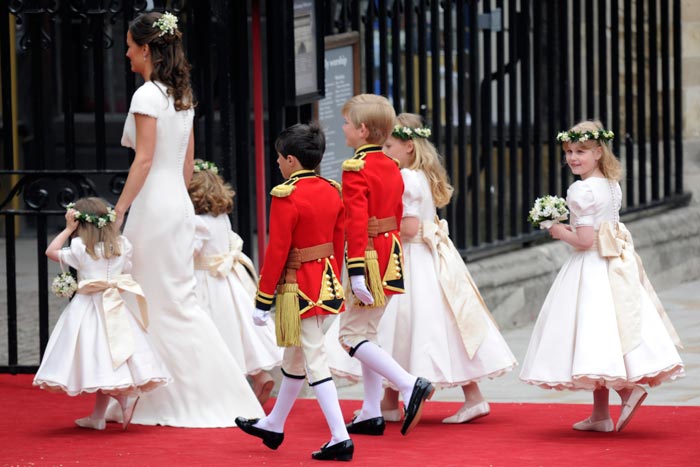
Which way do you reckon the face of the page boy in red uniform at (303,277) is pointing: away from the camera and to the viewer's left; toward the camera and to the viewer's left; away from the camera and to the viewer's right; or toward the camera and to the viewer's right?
away from the camera and to the viewer's left

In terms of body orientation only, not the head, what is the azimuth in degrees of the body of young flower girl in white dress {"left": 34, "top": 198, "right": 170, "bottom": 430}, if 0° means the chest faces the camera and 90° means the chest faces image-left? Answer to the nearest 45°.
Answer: approximately 135°

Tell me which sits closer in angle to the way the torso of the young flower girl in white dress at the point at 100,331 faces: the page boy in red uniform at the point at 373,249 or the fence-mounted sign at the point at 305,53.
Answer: the fence-mounted sign

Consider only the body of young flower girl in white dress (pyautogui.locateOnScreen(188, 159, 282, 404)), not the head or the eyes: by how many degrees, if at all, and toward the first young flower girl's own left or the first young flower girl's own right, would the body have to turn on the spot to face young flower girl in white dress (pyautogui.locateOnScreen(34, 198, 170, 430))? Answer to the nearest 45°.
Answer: approximately 90° to the first young flower girl's own left

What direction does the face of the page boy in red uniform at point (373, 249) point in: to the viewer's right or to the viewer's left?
to the viewer's left

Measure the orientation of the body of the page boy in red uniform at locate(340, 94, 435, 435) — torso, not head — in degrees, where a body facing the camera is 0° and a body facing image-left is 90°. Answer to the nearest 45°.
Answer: approximately 90°

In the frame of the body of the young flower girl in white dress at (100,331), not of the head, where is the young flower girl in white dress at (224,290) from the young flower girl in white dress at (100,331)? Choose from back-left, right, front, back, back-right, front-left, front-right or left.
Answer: right

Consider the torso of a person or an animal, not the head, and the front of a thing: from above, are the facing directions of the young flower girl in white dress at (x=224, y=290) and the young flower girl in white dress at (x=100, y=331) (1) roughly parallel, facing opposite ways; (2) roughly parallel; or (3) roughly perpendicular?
roughly parallel

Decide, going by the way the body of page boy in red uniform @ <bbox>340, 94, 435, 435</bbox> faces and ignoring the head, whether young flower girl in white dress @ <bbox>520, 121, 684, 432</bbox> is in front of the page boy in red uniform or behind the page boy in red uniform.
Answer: behind

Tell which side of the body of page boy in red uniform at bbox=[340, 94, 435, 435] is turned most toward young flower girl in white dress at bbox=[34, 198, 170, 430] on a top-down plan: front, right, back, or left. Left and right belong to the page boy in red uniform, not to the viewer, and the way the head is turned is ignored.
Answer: front

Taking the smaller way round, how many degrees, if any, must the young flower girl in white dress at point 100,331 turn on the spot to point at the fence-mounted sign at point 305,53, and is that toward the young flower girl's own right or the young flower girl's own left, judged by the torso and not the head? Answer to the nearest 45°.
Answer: approximately 90° to the young flower girl's own right

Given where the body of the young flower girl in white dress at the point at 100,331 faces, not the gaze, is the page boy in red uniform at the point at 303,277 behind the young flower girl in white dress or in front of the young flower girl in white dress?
behind

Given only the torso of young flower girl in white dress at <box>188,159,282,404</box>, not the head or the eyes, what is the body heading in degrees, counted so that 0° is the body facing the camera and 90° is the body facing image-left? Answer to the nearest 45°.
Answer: approximately 135°

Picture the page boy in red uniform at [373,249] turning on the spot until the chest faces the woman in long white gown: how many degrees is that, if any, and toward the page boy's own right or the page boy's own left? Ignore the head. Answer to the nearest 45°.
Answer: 0° — they already face them

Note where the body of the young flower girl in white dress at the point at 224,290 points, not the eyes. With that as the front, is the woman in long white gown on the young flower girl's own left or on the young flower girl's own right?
on the young flower girl's own left

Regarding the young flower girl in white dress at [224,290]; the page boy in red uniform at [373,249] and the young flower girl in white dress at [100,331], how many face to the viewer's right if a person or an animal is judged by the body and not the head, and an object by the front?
0
